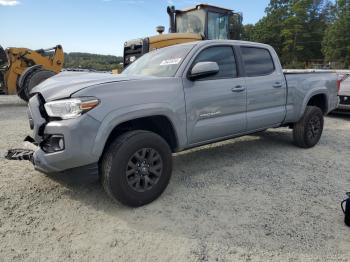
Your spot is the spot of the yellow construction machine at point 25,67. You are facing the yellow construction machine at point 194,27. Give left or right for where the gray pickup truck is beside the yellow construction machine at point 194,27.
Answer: right

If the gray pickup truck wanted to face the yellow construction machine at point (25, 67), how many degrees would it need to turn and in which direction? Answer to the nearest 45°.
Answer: approximately 90° to its right

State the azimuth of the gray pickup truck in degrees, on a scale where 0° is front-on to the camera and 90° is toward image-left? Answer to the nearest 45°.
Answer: approximately 45°

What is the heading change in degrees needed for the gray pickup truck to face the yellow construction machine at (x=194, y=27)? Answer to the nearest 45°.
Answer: approximately 135° to its right

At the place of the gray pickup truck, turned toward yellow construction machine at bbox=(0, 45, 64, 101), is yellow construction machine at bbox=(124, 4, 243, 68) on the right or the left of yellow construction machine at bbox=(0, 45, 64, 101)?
right
